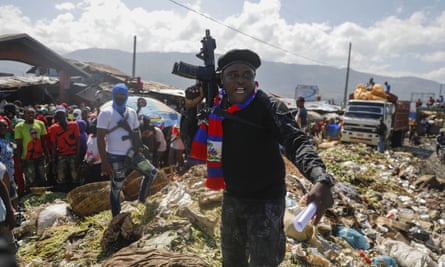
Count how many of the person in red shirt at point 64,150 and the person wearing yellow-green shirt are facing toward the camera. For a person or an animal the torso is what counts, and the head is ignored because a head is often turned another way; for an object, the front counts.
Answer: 2

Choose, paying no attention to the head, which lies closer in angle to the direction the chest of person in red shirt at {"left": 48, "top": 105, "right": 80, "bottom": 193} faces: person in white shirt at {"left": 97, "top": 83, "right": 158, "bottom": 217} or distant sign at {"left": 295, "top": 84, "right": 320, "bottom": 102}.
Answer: the person in white shirt

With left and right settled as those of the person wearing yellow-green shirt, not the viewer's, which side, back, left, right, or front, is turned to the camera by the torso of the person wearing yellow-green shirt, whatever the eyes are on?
front

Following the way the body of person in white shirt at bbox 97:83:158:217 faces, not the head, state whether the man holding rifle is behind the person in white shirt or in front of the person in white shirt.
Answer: in front

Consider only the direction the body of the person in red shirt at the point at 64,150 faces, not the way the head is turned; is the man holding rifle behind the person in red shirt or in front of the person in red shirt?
in front

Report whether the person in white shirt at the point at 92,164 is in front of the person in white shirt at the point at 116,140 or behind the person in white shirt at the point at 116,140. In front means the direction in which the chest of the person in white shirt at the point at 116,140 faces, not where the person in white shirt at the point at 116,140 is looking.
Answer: behind

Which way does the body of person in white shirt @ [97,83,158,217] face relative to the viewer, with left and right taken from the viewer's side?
facing the viewer
